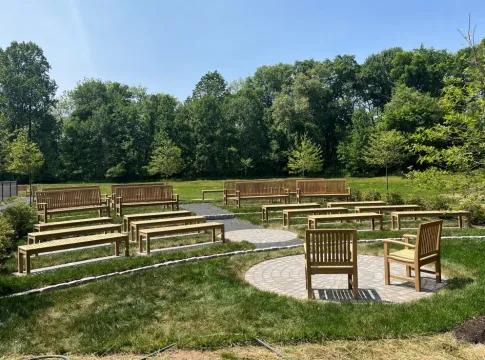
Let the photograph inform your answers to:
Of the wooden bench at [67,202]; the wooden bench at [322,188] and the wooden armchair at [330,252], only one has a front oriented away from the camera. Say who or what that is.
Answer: the wooden armchair

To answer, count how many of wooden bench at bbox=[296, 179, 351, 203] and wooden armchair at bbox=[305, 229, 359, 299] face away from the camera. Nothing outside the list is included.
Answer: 1

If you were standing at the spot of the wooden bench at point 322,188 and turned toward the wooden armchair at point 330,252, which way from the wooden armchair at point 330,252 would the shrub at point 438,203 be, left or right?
left

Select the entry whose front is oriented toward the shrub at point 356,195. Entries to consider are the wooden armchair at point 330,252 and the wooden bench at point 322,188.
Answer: the wooden armchair

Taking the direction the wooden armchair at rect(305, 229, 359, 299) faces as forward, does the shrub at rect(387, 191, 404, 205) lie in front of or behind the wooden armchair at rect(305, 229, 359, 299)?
in front

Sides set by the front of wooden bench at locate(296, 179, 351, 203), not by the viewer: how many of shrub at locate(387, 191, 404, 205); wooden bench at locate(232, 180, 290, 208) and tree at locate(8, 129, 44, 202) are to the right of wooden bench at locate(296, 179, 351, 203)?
2

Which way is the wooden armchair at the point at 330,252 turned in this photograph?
away from the camera

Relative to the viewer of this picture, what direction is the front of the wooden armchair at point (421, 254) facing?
facing away from the viewer and to the left of the viewer

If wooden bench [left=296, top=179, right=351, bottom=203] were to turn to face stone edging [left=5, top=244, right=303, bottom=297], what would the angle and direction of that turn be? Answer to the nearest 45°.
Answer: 0° — it already faces it

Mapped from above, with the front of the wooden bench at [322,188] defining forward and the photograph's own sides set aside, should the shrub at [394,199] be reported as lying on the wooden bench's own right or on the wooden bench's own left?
on the wooden bench's own left

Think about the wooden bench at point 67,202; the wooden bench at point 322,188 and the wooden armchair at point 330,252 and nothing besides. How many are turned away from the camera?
1

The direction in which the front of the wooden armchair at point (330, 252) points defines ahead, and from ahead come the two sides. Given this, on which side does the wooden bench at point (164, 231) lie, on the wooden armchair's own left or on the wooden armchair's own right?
on the wooden armchair's own left

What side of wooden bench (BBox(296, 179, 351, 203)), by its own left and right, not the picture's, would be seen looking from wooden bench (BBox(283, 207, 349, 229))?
front

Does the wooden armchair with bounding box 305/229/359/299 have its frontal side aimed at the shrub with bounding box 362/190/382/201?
yes
